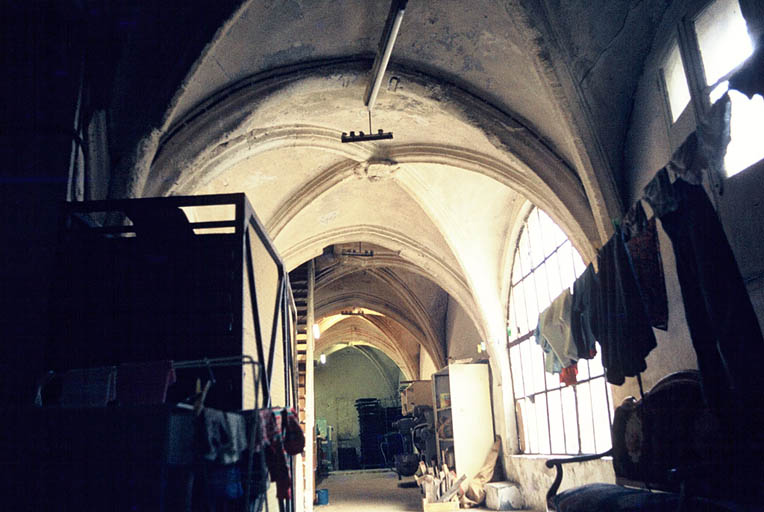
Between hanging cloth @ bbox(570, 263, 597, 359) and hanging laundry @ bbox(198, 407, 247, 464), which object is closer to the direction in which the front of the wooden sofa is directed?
the hanging laundry

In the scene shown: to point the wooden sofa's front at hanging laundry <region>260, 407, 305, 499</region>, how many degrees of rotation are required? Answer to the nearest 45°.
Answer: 0° — it already faces it

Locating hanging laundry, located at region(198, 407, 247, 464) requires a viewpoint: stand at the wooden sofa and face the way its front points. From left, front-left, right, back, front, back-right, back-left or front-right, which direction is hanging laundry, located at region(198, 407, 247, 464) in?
front

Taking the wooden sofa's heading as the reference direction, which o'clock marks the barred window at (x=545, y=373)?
The barred window is roughly at 4 o'clock from the wooden sofa.

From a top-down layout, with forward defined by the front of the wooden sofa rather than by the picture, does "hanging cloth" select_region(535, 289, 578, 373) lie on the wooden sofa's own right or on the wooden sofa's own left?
on the wooden sofa's own right

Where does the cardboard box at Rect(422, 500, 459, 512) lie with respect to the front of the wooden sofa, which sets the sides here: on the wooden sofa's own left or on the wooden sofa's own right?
on the wooden sofa's own right

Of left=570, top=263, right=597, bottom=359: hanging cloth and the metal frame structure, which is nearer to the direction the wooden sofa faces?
the metal frame structure

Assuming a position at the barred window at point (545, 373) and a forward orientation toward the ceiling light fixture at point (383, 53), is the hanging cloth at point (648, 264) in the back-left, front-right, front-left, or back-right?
front-left

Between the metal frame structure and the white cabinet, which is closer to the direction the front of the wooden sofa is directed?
the metal frame structure

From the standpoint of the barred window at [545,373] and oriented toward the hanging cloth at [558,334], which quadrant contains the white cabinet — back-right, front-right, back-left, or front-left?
back-right

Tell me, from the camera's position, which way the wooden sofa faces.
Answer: facing the viewer and to the left of the viewer
